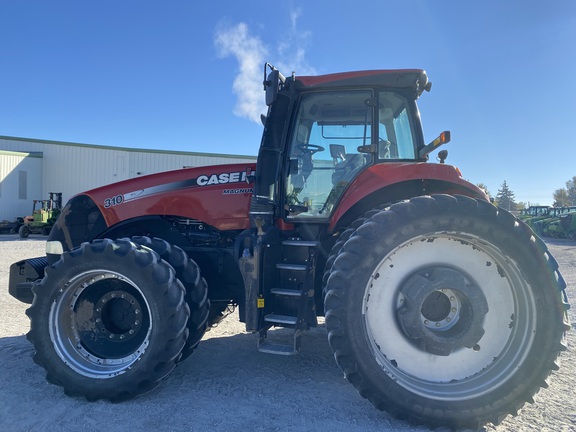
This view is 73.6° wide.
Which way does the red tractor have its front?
to the viewer's left

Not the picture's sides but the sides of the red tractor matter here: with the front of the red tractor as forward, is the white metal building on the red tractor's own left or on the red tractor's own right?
on the red tractor's own right
